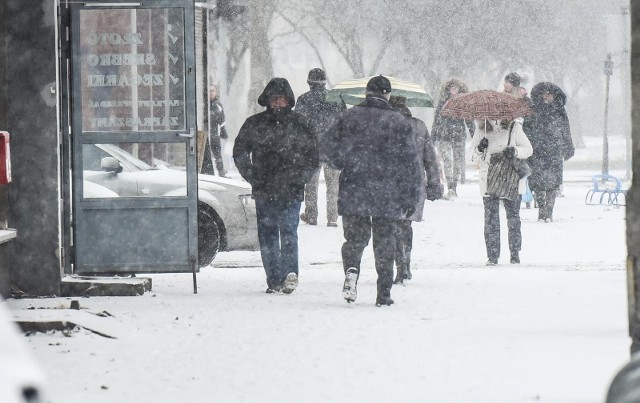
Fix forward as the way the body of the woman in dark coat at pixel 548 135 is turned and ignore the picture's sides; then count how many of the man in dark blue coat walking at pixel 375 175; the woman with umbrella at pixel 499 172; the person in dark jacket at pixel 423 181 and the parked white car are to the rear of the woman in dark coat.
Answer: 0

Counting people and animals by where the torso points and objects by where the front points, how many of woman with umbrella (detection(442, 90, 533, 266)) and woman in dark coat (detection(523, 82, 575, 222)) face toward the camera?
2

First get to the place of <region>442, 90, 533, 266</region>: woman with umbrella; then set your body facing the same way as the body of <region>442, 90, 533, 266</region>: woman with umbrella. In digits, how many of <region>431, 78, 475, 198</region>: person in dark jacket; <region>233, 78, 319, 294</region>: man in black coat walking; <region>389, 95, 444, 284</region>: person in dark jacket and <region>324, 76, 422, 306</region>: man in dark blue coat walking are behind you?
1

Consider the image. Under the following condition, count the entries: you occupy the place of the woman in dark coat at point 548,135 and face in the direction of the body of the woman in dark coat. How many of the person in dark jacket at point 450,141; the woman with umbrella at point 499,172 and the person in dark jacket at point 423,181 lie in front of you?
2

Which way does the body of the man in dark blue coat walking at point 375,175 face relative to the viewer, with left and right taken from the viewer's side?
facing away from the viewer

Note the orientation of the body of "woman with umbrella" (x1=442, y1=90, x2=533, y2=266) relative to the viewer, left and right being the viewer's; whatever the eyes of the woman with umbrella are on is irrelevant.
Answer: facing the viewer

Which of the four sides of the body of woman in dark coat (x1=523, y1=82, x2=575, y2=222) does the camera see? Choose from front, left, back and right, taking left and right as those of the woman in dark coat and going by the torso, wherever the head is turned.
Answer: front

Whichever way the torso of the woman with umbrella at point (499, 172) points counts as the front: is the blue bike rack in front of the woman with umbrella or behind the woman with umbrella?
behind

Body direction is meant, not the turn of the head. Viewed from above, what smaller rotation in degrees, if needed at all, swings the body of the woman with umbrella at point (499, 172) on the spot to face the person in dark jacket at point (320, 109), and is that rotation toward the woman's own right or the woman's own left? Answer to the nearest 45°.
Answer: approximately 135° to the woman's own right

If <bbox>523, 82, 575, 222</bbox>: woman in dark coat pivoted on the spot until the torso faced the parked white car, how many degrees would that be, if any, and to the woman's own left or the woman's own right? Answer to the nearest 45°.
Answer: approximately 45° to the woman's own right

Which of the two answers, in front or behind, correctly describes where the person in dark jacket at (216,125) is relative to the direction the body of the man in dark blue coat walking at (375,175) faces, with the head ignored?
in front

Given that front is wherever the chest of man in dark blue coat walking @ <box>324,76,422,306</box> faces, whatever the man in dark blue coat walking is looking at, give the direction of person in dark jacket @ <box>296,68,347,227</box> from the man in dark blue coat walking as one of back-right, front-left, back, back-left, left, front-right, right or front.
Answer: front

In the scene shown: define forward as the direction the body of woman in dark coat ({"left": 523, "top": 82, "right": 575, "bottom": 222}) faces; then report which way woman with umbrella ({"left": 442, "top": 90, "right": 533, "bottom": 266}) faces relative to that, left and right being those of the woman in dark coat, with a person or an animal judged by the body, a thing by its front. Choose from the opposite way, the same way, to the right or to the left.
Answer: the same way
